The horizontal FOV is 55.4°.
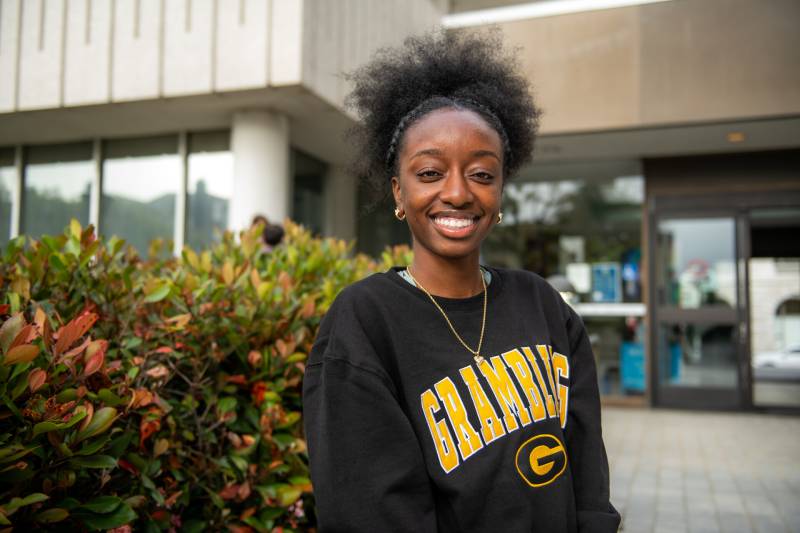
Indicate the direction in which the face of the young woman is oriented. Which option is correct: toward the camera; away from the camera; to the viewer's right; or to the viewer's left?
toward the camera

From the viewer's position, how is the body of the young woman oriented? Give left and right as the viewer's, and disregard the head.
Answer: facing the viewer and to the right of the viewer
